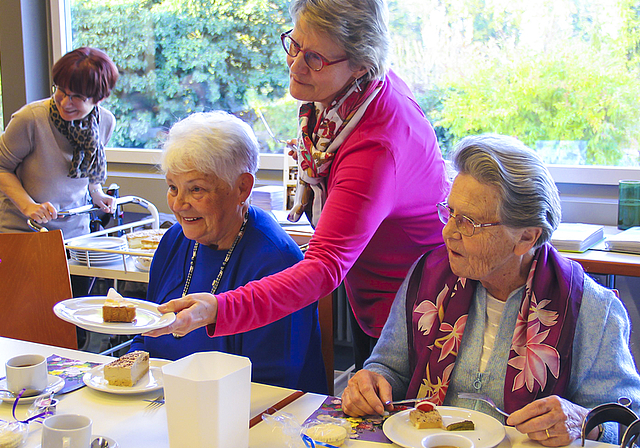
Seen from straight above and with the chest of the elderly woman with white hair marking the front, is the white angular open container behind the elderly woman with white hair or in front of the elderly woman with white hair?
in front

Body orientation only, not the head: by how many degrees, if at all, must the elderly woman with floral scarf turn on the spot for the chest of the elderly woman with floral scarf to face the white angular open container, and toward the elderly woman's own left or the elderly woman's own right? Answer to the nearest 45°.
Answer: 0° — they already face it

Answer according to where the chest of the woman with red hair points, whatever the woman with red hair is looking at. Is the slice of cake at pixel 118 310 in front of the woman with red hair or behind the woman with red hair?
in front

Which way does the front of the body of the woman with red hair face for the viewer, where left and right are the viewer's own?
facing the viewer and to the right of the viewer

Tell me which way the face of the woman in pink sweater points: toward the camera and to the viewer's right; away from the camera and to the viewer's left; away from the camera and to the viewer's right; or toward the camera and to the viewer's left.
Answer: toward the camera and to the viewer's left

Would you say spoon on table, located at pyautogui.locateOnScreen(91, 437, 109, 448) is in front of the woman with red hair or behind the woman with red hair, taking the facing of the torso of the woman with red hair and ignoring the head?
in front

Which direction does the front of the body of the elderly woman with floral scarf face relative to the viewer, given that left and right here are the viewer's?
facing the viewer and to the left of the viewer

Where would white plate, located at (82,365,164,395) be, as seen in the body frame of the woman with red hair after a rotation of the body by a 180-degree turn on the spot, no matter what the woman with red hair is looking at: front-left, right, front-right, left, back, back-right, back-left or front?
back-left

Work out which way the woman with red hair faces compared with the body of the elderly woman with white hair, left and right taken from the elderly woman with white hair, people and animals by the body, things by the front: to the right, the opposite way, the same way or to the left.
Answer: to the left

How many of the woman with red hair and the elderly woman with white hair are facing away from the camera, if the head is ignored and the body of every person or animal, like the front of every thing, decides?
0

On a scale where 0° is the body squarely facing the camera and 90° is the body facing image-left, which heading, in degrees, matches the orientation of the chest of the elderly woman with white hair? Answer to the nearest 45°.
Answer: approximately 45°
